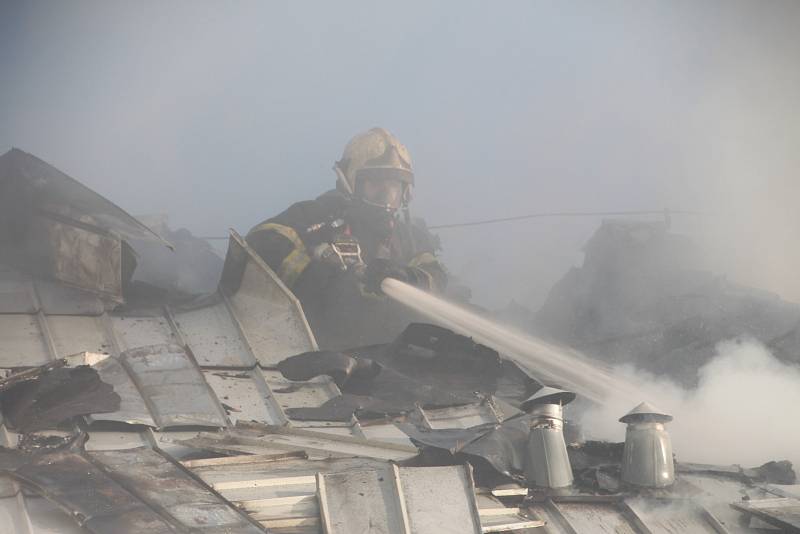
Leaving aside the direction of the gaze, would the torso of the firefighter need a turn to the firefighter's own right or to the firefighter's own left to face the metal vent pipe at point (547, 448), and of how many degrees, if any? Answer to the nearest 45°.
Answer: approximately 45° to the firefighter's own right

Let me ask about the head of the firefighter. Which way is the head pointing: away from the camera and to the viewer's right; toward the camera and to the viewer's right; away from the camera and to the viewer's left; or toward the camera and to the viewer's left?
toward the camera and to the viewer's right

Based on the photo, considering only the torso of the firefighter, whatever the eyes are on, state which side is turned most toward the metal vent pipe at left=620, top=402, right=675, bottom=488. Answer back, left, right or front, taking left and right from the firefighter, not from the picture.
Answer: front

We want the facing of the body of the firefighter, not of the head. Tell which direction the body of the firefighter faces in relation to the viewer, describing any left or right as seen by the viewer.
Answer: facing the viewer and to the right of the viewer

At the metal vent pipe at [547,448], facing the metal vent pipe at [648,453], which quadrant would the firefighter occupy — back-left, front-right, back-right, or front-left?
back-left

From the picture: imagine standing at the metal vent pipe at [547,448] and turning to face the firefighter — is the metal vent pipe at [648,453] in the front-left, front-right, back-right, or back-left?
back-right
